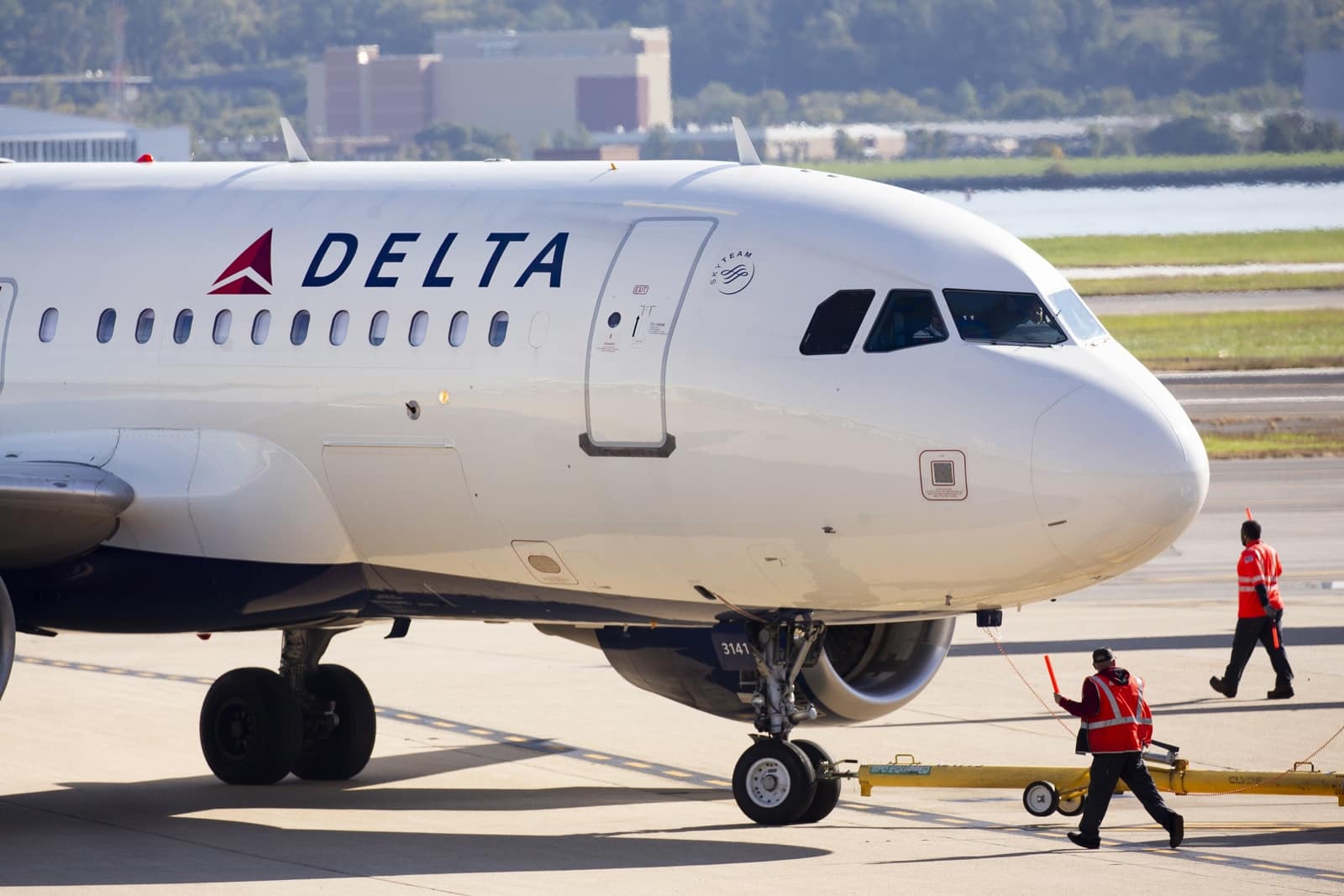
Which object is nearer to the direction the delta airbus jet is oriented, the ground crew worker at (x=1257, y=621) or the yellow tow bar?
the yellow tow bar

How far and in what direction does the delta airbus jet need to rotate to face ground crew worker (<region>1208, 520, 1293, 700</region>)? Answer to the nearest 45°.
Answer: approximately 90° to its left

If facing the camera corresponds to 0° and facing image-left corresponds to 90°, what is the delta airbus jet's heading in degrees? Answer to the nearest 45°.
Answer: approximately 315°

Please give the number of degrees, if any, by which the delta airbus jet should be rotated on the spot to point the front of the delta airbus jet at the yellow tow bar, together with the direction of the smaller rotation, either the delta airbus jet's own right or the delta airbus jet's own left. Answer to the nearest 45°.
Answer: approximately 45° to the delta airbus jet's own left
